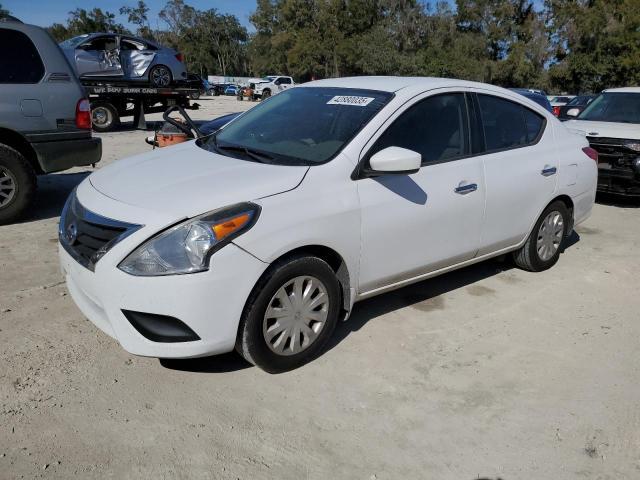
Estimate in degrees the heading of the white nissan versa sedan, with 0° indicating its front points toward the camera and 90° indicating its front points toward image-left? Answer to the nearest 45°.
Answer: approximately 45°

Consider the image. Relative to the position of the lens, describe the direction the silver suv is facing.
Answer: facing to the left of the viewer

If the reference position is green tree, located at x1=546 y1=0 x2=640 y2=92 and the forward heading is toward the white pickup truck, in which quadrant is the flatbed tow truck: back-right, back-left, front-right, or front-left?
front-left

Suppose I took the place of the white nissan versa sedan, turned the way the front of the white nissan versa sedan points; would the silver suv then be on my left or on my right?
on my right

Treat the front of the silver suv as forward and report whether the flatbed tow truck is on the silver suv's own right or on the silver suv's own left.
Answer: on the silver suv's own right

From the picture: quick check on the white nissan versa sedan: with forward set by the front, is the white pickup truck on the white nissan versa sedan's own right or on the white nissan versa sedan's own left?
on the white nissan versa sedan's own right
